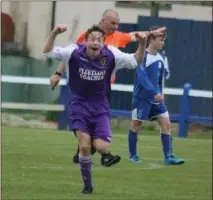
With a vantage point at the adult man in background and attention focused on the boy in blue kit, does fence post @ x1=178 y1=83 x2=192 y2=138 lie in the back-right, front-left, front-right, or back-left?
front-left

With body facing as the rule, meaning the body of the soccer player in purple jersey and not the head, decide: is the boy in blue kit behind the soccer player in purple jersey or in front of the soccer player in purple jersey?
behind

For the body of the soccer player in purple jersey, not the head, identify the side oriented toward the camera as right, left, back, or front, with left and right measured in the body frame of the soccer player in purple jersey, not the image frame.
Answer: front

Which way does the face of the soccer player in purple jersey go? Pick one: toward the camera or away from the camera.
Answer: toward the camera

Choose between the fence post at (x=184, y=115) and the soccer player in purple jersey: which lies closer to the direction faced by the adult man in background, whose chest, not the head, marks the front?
the soccer player in purple jersey

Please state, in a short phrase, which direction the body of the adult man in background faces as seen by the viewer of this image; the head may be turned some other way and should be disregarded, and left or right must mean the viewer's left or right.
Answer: facing the viewer and to the right of the viewer

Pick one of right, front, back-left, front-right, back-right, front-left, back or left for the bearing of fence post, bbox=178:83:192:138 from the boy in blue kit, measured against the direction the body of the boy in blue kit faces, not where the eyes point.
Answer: left
